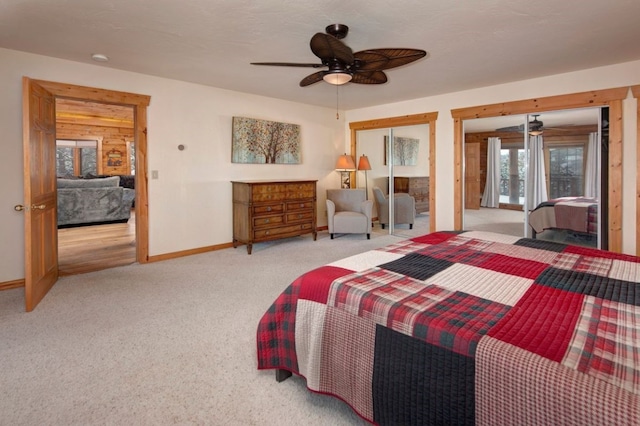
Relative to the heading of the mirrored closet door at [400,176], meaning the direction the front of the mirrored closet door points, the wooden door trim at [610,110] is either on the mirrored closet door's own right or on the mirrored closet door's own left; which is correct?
on the mirrored closet door's own left

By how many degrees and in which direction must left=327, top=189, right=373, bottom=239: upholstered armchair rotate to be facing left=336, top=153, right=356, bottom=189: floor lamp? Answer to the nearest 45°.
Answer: approximately 180°

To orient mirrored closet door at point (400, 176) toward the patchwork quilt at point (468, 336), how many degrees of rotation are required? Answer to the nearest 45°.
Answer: approximately 45° to its left

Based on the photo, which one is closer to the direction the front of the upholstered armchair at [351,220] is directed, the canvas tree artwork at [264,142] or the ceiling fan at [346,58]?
the ceiling fan

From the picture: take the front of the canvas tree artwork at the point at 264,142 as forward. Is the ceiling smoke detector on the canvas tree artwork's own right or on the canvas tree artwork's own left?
on the canvas tree artwork's own right

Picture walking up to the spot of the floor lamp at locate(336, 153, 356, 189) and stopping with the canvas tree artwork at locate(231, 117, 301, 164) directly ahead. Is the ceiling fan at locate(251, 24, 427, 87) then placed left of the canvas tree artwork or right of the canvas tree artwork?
left

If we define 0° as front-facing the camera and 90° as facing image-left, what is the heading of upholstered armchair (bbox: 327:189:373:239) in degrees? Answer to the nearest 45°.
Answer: approximately 0°

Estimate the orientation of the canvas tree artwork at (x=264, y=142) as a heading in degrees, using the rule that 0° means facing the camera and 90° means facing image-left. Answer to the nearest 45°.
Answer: approximately 315°

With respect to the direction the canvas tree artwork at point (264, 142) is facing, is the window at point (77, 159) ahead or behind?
behind

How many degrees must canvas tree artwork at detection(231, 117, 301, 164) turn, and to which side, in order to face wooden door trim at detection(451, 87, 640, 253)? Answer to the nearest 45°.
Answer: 0° — it already faces it

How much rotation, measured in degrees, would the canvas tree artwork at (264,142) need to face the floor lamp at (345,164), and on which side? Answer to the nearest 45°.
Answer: approximately 90° to its left
